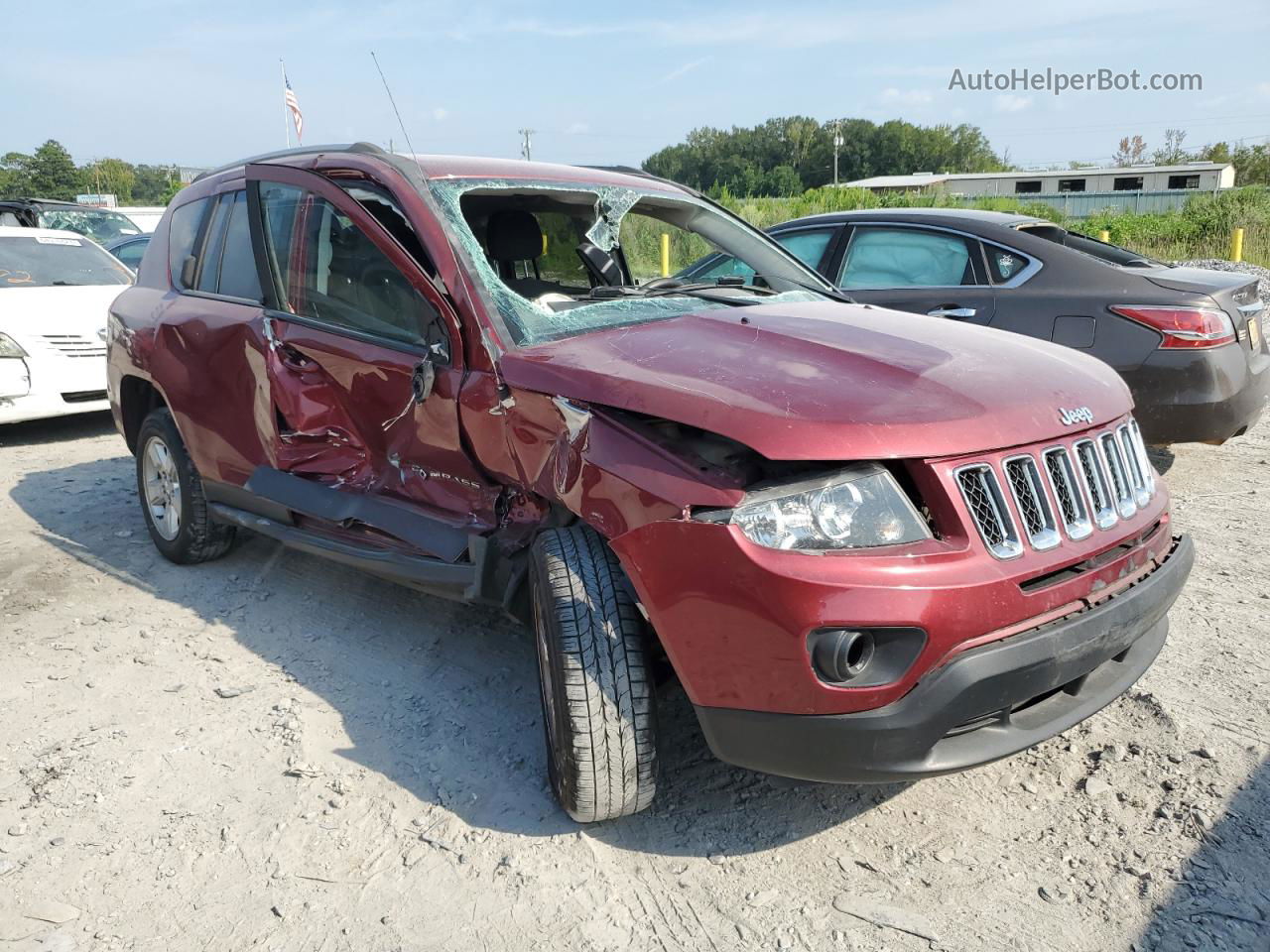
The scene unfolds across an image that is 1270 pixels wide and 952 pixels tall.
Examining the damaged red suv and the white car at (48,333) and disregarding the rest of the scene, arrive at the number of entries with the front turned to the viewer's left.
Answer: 0

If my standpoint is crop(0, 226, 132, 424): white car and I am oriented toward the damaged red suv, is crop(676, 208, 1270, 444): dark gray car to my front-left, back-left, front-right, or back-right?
front-left

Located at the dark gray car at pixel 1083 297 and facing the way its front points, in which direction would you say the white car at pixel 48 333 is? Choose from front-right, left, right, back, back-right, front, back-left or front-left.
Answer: front-left

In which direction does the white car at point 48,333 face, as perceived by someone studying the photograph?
facing the viewer and to the right of the viewer

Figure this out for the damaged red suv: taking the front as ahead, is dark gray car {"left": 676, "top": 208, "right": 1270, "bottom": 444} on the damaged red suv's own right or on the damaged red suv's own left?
on the damaged red suv's own left

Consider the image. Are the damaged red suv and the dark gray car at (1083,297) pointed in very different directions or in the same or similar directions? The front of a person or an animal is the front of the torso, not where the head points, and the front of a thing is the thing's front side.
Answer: very different directions

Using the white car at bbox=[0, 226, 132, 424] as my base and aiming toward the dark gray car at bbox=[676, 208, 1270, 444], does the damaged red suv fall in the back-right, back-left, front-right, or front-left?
front-right

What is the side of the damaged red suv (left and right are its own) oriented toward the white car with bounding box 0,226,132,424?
back

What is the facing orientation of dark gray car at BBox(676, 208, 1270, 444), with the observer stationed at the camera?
facing away from the viewer and to the left of the viewer

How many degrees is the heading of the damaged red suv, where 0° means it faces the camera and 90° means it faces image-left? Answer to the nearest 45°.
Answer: approximately 315°
